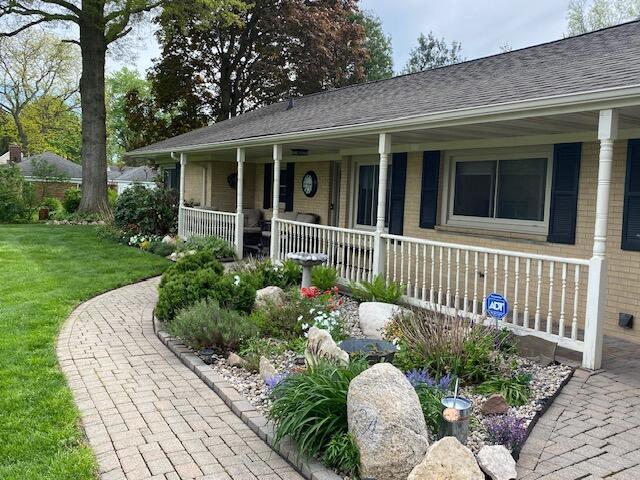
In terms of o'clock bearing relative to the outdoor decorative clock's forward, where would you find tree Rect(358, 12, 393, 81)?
The tree is roughly at 5 o'clock from the outdoor decorative clock.

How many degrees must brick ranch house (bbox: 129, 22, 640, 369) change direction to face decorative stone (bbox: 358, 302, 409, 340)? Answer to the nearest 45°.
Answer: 0° — it already faces it

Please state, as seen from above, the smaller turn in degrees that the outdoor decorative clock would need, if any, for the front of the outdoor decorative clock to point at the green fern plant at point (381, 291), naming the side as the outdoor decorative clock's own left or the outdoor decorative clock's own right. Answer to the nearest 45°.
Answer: approximately 45° to the outdoor decorative clock's own left

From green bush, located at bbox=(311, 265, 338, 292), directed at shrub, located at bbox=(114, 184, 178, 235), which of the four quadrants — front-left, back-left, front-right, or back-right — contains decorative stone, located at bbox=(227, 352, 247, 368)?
back-left

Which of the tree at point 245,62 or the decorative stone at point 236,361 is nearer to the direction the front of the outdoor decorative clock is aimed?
the decorative stone

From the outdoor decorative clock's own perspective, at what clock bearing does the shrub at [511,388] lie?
The shrub is roughly at 10 o'clock from the outdoor decorative clock.

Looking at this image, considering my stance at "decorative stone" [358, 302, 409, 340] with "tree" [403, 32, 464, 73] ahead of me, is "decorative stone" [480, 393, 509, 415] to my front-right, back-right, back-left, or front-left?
back-right

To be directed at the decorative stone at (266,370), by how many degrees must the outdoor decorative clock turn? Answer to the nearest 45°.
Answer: approximately 45° to its left

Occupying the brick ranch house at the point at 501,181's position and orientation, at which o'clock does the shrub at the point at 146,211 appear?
The shrub is roughly at 3 o'clock from the brick ranch house.

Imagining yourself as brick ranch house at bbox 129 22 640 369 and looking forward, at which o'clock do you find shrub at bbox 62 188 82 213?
The shrub is roughly at 3 o'clock from the brick ranch house.

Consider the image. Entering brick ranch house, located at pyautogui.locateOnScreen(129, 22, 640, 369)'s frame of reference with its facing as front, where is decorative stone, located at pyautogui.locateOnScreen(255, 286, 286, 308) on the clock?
The decorative stone is roughly at 1 o'clock from the brick ranch house.

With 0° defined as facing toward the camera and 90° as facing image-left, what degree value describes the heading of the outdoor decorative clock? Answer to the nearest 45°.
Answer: approximately 45°

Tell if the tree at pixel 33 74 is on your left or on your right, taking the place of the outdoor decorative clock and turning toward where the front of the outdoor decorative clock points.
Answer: on your right

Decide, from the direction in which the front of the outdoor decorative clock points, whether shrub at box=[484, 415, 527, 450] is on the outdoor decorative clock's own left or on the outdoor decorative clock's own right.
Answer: on the outdoor decorative clock's own left
